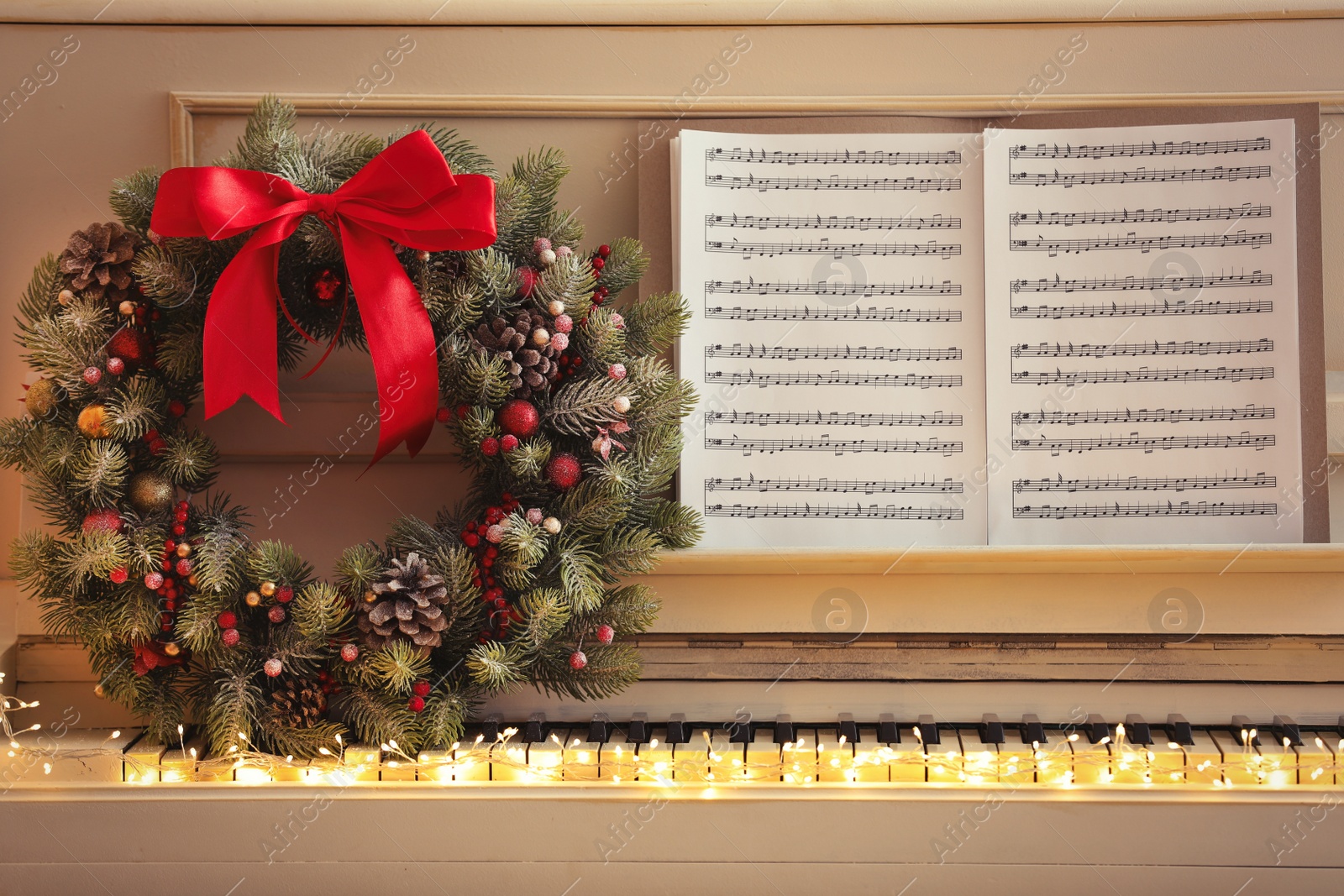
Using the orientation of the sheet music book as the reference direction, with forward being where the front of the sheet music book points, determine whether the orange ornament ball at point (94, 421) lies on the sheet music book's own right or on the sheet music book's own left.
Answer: on the sheet music book's own right

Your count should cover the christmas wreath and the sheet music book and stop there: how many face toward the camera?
2

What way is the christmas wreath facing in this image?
toward the camera

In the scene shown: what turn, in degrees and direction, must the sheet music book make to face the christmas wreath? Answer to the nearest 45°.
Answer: approximately 45° to its right

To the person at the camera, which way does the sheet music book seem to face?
facing the viewer

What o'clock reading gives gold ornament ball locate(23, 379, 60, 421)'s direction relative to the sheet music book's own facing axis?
The gold ornament ball is roughly at 2 o'clock from the sheet music book.

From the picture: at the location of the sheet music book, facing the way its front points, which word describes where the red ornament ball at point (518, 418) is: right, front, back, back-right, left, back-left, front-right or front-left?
front-right

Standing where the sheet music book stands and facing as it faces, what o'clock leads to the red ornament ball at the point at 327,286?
The red ornament ball is roughly at 2 o'clock from the sheet music book.
